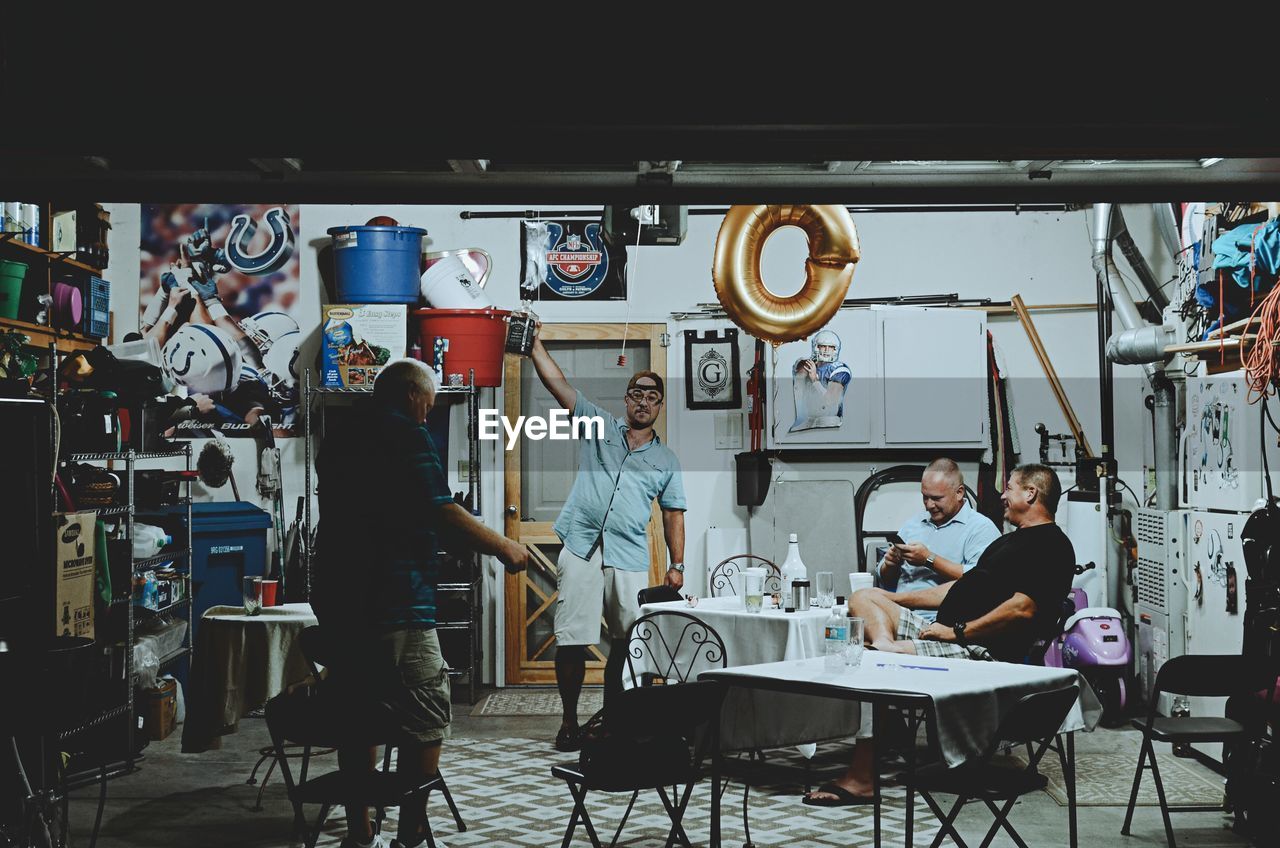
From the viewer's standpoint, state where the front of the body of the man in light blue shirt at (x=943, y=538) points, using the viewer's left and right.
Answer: facing the viewer and to the left of the viewer

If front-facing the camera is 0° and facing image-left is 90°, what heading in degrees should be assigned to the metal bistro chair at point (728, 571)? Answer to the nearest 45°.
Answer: approximately 0°

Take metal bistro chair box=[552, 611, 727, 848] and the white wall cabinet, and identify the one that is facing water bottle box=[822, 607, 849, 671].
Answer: the white wall cabinet

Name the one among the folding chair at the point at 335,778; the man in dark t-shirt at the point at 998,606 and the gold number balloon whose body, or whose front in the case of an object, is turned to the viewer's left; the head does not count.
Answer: the man in dark t-shirt

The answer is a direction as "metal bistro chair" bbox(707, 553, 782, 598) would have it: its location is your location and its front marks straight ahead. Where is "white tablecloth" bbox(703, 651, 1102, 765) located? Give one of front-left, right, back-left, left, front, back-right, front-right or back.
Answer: front

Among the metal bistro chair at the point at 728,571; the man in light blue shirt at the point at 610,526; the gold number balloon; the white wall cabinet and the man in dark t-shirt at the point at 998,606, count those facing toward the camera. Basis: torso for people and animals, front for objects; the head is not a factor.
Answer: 4

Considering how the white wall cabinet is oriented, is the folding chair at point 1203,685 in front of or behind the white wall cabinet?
in front

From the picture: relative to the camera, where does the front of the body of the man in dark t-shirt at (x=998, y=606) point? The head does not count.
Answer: to the viewer's left

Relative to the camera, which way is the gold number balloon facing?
toward the camera

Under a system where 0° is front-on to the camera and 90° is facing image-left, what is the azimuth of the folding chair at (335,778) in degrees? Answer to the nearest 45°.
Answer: approximately 315°

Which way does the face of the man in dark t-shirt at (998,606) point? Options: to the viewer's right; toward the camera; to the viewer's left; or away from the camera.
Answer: to the viewer's left

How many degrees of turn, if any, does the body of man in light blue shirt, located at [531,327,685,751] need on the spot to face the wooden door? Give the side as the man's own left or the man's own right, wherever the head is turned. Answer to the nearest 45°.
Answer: approximately 180°

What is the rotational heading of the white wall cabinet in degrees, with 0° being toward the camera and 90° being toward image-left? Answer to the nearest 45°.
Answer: approximately 0°

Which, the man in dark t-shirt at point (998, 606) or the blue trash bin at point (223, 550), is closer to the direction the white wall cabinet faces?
the man in dark t-shirt

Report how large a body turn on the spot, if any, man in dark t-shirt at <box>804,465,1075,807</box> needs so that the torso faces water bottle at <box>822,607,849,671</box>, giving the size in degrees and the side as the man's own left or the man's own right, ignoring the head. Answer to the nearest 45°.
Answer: approximately 45° to the man's own left

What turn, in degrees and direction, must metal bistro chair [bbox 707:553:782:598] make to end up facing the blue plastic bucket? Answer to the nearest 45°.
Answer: approximately 90° to its right
